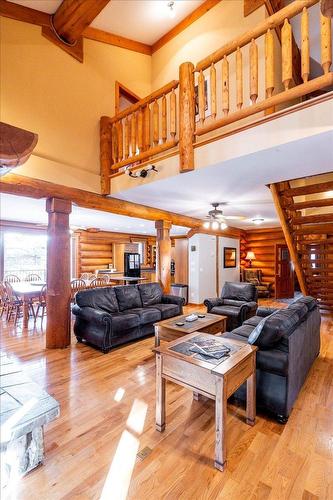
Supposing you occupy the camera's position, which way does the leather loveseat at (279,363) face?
facing away from the viewer and to the left of the viewer

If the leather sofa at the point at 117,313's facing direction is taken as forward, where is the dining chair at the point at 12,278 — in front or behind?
behind

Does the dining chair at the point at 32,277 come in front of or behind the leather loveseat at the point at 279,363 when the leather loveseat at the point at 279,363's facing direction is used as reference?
in front

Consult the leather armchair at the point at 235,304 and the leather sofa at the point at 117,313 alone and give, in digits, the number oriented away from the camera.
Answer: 0

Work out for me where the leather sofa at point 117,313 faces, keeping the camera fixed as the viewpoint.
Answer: facing the viewer and to the right of the viewer

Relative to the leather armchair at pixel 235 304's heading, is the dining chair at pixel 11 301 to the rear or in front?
in front

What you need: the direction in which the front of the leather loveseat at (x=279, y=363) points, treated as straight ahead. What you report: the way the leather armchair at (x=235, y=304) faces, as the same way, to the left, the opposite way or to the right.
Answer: to the left

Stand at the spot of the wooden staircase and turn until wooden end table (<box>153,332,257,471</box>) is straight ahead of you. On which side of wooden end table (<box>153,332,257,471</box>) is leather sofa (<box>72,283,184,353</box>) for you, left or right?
right

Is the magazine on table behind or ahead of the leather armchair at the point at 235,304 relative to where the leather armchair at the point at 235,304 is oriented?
ahead

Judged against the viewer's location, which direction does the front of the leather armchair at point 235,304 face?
facing the viewer and to the left of the viewer

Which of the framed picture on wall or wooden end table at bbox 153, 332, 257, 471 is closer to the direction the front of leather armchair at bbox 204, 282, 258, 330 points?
the wooden end table

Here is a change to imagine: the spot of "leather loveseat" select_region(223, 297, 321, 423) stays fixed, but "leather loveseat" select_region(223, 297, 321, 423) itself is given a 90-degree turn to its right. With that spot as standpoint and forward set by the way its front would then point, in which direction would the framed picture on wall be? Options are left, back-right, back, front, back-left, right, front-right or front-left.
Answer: front-left
